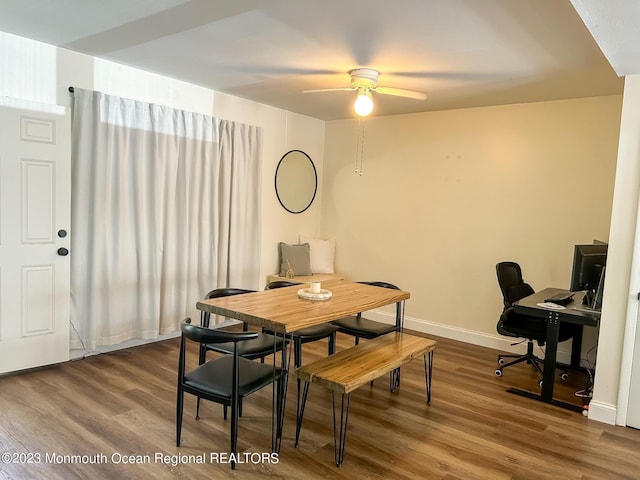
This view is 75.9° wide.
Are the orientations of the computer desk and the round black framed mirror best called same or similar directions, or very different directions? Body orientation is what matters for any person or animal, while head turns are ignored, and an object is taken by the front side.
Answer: very different directions

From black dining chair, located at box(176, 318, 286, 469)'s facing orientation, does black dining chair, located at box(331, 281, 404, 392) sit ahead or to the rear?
ahead

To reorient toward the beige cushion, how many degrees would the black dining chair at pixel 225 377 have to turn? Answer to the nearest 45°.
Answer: approximately 45° to its left

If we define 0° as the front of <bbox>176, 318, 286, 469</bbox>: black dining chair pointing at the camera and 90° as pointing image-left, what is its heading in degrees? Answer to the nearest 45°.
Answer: approximately 225°

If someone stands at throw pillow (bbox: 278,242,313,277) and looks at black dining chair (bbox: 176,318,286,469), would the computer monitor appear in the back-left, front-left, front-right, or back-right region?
front-left

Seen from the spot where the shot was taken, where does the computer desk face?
facing to the left of the viewer

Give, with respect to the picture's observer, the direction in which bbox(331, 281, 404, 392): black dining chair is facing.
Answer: facing the viewer and to the left of the viewer

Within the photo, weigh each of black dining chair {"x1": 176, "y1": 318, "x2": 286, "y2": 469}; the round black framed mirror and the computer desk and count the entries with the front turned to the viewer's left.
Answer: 1

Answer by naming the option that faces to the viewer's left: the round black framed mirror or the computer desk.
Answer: the computer desk

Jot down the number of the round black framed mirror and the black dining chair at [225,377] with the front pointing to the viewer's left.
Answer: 0

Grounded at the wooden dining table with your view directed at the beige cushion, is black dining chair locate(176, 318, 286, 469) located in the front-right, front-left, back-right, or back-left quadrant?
back-left

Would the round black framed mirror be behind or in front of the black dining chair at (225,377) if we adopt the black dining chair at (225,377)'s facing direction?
in front

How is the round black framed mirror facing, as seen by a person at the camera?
facing the viewer and to the right of the viewer
